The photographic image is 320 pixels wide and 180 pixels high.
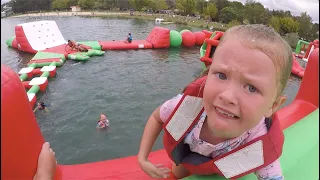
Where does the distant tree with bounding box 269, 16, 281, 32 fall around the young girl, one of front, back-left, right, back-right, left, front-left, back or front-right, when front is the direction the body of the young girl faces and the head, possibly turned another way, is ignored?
back-right

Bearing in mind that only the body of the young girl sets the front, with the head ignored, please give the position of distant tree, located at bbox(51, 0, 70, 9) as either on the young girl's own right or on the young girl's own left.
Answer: on the young girl's own right

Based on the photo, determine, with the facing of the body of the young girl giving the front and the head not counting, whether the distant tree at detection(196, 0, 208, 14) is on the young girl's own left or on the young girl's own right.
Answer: on the young girl's own right

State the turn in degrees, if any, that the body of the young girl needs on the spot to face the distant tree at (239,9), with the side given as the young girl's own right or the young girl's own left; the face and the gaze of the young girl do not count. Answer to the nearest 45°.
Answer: approximately 135° to the young girl's own right

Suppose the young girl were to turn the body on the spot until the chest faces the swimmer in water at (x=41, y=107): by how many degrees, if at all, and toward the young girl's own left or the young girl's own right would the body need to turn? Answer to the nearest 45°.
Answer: approximately 90° to the young girl's own right

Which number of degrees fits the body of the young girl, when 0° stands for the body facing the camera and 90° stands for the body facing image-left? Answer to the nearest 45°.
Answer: approximately 45°

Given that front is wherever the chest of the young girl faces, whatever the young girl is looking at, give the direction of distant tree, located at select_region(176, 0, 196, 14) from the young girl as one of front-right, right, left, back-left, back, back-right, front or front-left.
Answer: back-right

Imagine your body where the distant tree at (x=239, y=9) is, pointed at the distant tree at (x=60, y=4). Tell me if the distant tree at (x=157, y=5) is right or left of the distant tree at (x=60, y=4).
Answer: right

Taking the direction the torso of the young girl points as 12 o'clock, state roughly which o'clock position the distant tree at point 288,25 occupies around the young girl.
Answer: The distant tree is roughly at 5 o'clock from the young girl.

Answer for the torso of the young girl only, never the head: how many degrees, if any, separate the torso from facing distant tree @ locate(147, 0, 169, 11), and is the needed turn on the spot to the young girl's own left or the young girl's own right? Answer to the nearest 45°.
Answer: approximately 135° to the young girl's own right
